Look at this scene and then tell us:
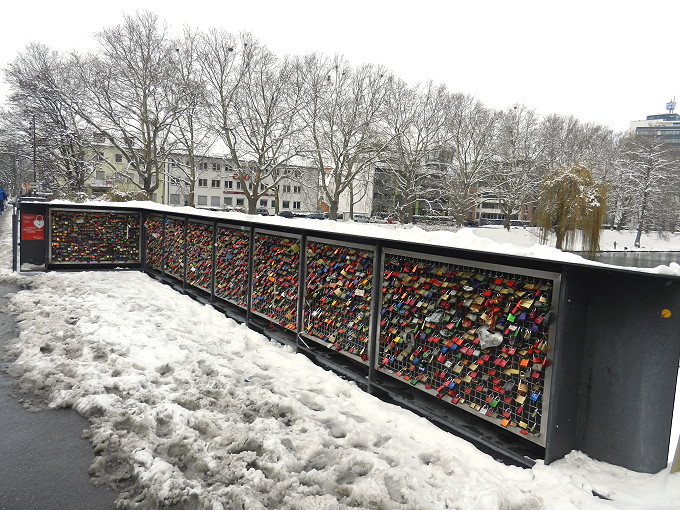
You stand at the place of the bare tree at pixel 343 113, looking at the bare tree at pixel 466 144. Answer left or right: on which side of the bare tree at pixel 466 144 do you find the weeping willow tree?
right

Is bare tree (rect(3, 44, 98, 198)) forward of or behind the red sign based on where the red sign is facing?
behind

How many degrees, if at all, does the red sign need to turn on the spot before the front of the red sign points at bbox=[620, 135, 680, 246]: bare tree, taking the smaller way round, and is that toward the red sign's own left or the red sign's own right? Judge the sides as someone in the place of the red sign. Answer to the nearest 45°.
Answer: approximately 90° to the red sign's own left

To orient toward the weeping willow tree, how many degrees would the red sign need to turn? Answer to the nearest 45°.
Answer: approximately 90° to its left

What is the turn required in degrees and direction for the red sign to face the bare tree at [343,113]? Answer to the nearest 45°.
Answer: approximately 135° to its left

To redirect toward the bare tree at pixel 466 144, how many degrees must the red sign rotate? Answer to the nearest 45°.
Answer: approximately 135° to its left

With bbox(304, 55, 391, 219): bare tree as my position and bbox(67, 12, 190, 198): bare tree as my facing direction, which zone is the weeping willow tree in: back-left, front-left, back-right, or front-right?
back-left

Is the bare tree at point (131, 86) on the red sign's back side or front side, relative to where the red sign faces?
on the back side
